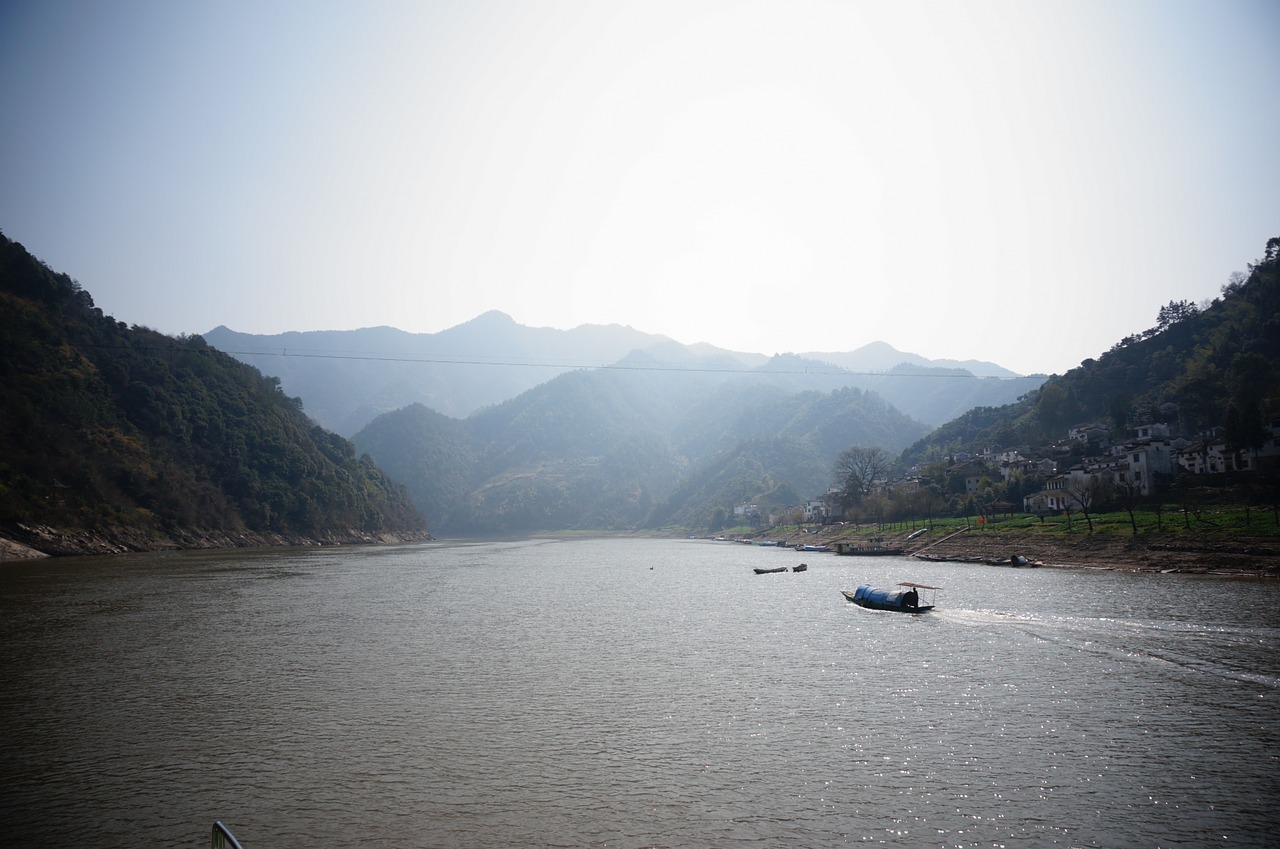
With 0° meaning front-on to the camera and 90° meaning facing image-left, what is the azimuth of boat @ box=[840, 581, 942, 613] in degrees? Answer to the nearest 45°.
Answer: approximately 135°
